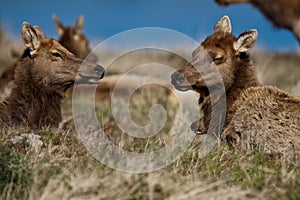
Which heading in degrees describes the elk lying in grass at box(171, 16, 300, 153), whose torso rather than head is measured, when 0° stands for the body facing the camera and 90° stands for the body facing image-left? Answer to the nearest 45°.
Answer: approximately 90°

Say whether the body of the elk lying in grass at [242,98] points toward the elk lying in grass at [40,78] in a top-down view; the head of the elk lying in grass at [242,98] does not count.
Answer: yes

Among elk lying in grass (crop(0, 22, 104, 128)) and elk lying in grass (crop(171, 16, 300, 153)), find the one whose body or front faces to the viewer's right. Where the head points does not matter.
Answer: elk lying in grass (crop(0, 22, 104, 128))

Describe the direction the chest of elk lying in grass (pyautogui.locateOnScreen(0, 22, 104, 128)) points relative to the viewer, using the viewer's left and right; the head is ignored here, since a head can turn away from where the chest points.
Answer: facing to the right of the viewer

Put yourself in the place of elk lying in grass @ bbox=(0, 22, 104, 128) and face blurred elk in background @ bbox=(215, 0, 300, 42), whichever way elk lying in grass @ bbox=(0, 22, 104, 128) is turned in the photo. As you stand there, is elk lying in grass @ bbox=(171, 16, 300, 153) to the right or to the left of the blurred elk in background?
right
